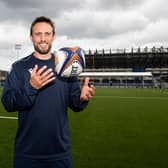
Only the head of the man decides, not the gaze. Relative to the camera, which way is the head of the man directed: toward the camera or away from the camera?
toward the camera

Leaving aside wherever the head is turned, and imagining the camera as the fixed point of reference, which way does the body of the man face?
toward the camera
